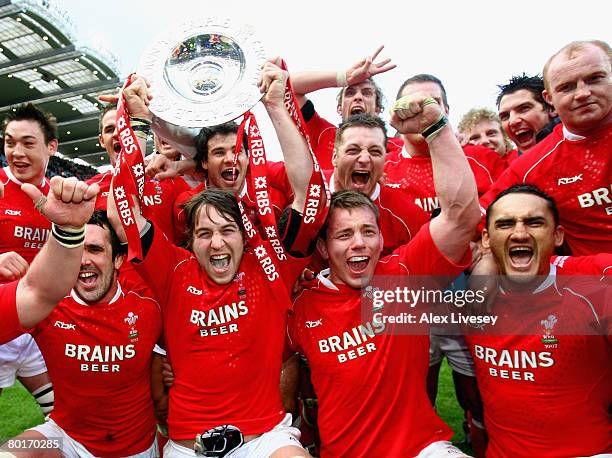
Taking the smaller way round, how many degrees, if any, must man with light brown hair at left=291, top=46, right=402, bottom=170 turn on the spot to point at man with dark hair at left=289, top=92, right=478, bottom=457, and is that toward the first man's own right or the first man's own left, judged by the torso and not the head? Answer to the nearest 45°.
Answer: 0° — they already face them

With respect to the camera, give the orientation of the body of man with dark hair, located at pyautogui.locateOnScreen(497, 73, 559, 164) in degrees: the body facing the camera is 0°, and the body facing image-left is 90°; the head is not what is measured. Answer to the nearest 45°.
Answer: approximately 45°

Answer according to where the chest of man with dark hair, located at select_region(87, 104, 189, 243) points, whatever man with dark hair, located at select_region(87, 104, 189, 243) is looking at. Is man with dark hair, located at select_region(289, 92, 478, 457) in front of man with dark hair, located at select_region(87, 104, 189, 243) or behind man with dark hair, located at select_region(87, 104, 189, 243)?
in front
